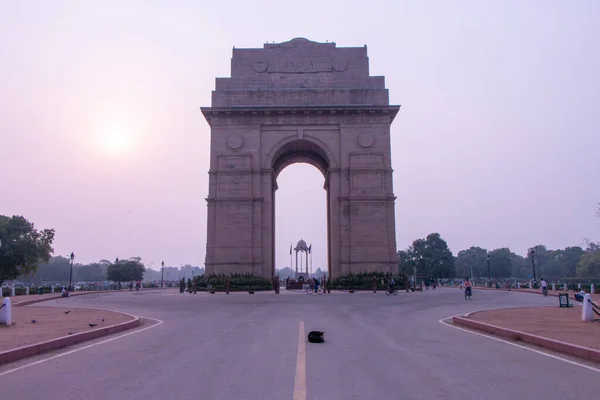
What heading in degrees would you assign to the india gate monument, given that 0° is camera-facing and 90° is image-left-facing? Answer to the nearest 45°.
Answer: approximately 0°

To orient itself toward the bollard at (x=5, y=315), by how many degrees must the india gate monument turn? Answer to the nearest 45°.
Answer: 0° — it already faces it

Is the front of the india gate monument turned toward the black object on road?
yes
